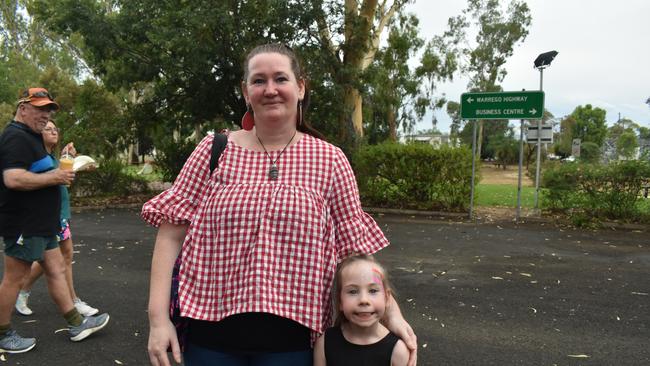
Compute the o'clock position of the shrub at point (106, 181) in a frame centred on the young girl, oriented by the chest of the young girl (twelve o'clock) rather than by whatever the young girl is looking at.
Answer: The shrub is roughly at 5 o'clock from the young girl.

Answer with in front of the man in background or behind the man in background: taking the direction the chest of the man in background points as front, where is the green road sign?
in front

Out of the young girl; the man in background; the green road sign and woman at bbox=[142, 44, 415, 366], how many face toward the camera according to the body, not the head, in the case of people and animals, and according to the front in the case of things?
3

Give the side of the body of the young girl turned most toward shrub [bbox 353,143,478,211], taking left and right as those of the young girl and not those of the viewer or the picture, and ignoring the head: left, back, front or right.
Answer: back

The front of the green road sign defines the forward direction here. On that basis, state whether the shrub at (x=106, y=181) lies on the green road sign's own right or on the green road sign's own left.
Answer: on the green road sign's own right

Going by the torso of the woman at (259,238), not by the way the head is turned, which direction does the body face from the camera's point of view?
toward the camera

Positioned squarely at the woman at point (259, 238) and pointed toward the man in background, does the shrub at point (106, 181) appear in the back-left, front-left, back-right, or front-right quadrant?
front-right

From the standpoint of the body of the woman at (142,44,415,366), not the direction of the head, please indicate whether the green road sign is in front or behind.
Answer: behind

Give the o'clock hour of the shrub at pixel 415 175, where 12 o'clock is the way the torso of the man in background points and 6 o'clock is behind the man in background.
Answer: The shrub is roughly at 11 o'clock from the man in background.

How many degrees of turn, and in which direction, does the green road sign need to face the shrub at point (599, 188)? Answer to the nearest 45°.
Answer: approximately 90° to its left

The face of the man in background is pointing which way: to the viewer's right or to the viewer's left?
to the viewer's right

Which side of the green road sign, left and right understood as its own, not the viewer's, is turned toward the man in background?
front

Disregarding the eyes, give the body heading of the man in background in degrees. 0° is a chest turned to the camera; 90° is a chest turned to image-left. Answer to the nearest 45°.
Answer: approximately 270°

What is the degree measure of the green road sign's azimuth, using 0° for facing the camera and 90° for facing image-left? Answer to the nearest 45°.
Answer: approximately 0°

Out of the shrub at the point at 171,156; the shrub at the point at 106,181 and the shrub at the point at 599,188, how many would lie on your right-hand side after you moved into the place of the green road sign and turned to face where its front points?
2
